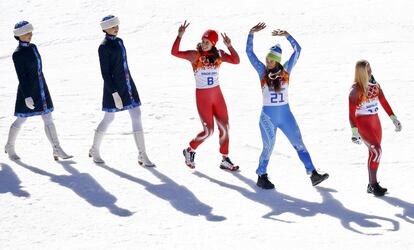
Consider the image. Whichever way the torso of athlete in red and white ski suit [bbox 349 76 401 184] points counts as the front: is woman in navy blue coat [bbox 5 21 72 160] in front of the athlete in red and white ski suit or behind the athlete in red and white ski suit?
behind

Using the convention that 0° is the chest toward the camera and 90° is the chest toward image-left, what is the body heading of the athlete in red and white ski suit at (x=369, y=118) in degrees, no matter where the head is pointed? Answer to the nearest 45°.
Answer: approximately 315°
